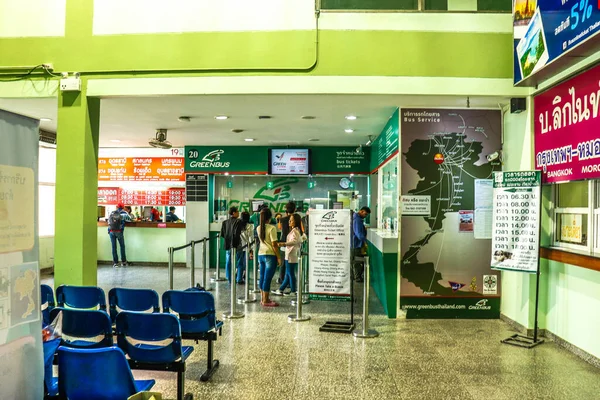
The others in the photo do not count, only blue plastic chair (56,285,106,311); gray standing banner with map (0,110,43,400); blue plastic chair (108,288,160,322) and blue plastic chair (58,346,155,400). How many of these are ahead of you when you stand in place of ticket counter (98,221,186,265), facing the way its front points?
4

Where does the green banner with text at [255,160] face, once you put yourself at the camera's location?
facing the viewer

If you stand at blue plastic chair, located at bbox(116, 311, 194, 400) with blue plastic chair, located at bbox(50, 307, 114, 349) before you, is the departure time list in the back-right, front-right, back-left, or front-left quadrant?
back-right

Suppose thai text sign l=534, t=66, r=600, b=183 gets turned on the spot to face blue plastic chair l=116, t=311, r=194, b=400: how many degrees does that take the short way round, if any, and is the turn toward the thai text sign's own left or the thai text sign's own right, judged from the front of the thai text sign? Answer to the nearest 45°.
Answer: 0° — it already faces it

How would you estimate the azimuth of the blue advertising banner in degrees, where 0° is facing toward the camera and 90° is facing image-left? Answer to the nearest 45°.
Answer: approximately 45°

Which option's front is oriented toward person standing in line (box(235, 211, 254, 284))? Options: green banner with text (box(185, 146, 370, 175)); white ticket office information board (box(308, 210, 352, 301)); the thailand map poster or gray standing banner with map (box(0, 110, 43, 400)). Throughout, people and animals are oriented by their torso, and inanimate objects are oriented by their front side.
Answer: the green banner with text

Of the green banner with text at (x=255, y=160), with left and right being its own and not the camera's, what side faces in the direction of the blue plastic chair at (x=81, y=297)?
front

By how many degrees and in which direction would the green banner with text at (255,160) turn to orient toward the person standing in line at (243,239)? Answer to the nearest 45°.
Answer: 0° — it already faces them

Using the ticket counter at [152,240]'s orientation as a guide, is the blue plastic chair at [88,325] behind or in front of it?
in front

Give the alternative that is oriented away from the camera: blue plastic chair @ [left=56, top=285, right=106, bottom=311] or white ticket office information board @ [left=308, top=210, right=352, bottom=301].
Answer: the blue plastic chair

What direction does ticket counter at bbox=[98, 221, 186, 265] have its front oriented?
toward the camera
